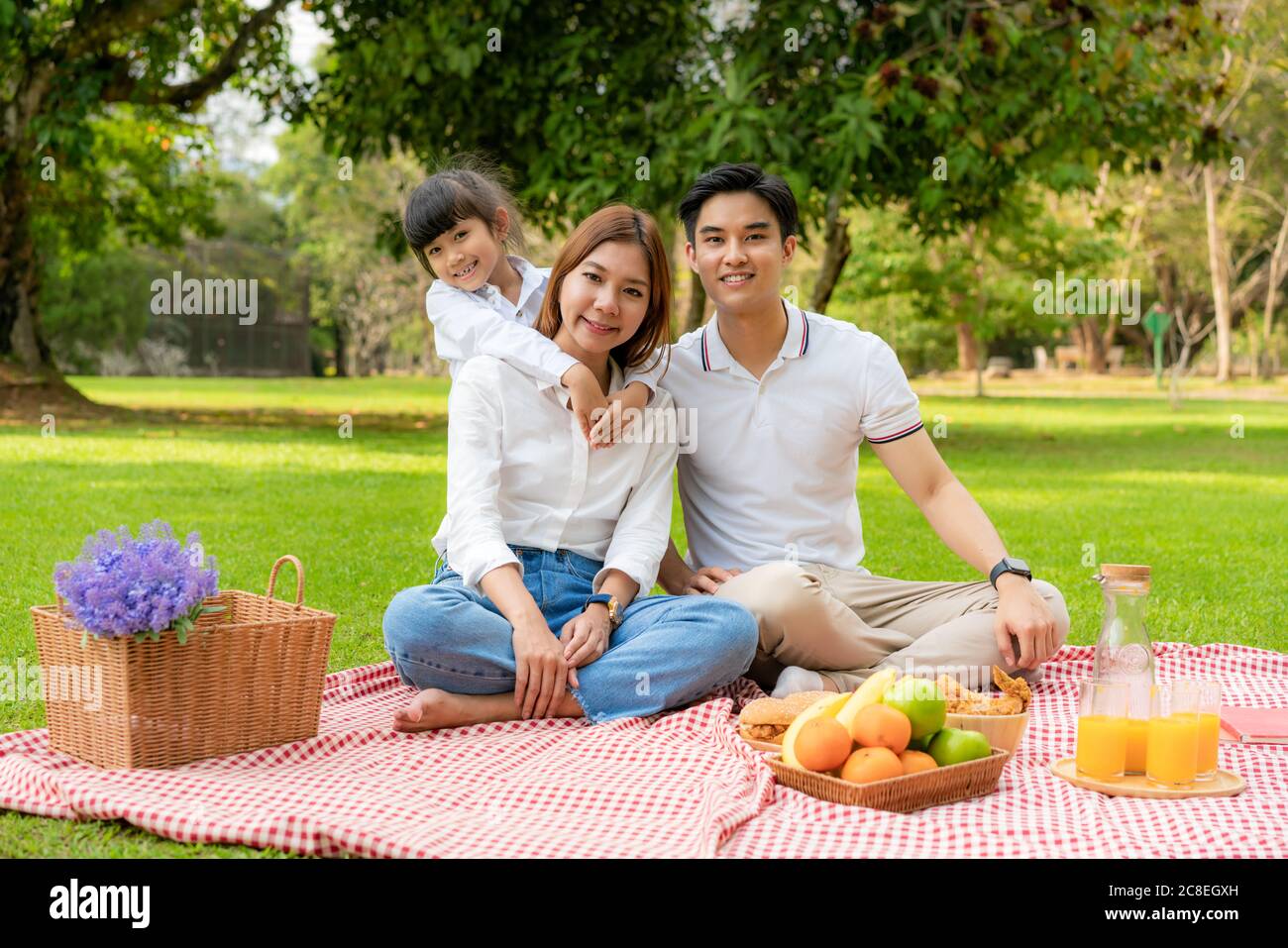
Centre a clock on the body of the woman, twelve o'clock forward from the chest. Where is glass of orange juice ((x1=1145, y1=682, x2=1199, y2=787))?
The glass of orange juice is roughly at 10 o'clock from the woman.

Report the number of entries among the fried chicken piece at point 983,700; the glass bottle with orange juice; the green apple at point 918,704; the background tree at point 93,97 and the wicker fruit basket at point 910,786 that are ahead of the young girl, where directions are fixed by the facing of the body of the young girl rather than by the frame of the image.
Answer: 4

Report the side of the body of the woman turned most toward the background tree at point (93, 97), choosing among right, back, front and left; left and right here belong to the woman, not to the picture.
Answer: back

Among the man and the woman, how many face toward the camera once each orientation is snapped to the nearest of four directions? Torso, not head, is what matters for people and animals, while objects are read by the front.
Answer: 2

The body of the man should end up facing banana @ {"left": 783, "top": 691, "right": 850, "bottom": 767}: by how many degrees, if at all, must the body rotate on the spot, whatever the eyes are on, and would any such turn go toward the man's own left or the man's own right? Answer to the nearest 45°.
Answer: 0° — they already face it

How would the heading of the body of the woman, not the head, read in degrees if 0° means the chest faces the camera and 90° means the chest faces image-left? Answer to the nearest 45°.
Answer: approximately 0°

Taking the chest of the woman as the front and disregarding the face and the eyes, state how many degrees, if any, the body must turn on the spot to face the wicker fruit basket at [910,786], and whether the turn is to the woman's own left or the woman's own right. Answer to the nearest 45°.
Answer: approximately 45° to the woman's own left

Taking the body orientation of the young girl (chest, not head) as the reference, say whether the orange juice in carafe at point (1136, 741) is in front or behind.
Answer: in front

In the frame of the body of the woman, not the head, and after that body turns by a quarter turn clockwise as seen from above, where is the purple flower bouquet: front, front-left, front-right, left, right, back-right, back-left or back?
front-left

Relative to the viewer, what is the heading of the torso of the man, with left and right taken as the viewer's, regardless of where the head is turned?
facing the viewer

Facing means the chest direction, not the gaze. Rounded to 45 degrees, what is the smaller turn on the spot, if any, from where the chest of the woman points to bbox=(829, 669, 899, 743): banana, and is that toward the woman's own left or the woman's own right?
approximately 45° to the woman's own left

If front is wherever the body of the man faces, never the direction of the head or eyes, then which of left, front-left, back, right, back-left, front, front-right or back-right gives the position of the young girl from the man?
right
